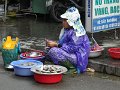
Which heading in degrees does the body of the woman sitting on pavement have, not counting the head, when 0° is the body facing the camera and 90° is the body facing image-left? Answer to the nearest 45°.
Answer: approximately 90°

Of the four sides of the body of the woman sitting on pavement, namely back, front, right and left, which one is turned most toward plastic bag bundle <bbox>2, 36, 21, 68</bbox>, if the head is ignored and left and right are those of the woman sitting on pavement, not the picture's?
front

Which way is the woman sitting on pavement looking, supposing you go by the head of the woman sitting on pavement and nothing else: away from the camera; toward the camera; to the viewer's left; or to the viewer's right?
to the viewer's left
